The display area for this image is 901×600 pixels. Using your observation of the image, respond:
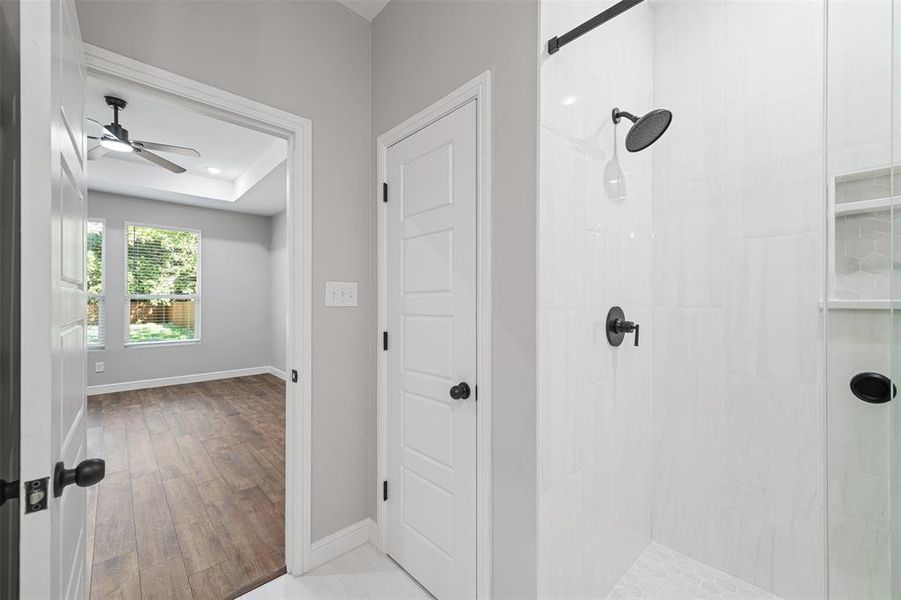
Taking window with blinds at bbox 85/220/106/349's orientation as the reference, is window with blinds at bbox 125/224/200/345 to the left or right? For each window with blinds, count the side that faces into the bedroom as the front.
on its left

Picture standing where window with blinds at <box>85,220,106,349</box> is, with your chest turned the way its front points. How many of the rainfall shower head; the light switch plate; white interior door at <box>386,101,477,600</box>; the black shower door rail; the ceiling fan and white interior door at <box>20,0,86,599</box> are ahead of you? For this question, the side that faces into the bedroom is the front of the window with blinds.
6

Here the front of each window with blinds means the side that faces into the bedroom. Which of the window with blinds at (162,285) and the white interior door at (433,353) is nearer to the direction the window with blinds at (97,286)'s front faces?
the white interior door

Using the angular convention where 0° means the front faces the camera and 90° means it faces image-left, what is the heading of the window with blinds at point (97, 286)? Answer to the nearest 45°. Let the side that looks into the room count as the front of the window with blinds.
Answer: approximately 0°

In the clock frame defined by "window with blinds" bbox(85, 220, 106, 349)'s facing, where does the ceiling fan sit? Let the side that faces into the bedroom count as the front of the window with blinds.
The ceiling fan is roughly at 12 o'clock from the window with blinds.

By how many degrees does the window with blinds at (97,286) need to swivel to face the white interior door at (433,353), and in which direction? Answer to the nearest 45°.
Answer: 0° — it already faces it

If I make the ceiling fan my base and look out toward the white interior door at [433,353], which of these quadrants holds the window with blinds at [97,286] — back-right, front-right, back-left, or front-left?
back-left

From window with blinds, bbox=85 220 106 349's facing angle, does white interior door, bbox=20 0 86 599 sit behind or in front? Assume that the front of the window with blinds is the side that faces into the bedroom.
in front

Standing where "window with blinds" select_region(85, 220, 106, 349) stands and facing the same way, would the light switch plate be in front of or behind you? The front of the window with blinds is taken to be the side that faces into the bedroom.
in front
